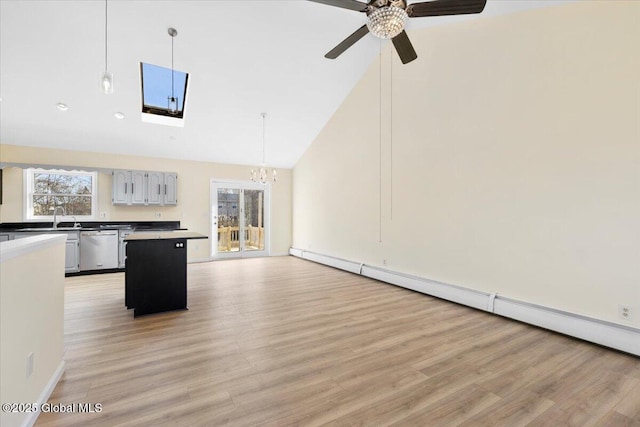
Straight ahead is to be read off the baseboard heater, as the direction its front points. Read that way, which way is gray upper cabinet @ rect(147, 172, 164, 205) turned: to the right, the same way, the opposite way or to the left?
to the left

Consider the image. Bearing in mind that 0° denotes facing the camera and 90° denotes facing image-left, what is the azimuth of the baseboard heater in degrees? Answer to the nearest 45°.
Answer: approximately 45°

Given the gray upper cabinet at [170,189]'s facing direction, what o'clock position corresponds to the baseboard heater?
The baseboard heater is roughly at 11 o'clock from the gray upper cabinet.

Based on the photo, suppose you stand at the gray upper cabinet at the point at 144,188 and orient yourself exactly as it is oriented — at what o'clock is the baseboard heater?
The baseboard heater is roughly at 11 o'clock from the gray upper cabinet.

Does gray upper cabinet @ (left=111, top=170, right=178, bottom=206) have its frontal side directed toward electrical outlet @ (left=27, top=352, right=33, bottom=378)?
yes

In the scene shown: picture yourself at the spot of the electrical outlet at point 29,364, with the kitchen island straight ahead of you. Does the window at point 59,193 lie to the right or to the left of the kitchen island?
left
